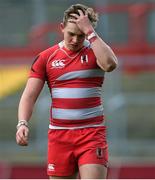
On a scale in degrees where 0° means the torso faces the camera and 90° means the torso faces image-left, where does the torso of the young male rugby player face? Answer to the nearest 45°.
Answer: approximately 0°
